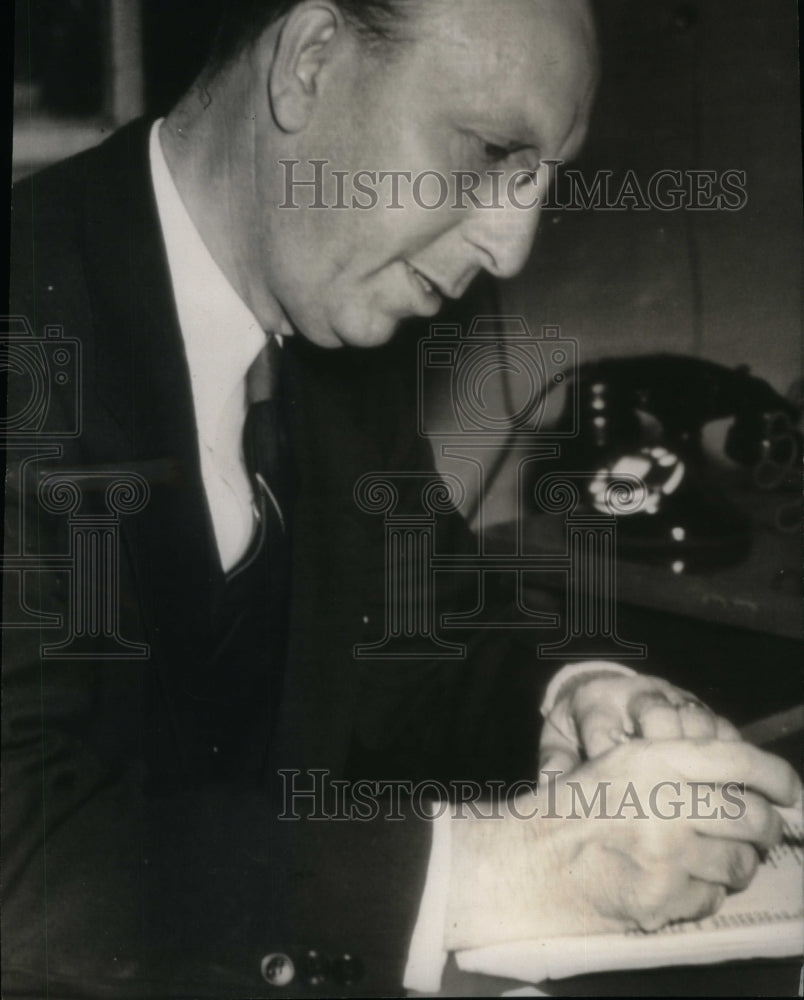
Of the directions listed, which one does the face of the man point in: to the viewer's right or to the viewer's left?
to the viewer's right

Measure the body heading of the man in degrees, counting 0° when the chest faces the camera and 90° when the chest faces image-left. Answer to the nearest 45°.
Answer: approximately 315°

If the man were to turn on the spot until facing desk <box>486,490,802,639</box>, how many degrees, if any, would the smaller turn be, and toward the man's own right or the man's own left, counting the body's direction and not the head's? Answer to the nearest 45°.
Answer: approximately 45° to the man's own left

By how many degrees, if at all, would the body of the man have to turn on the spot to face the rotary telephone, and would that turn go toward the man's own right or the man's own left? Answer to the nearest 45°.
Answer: approximately 45° to the man's own left
